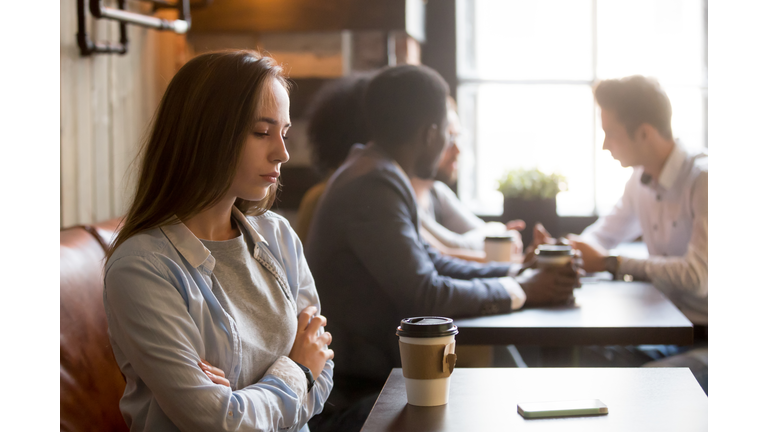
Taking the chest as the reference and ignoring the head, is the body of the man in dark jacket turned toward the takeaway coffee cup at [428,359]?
no

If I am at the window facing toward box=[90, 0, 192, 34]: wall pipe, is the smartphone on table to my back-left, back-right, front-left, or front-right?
front-left

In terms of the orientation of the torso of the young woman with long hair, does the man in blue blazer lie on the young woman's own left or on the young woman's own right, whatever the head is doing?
on the young woman's own left

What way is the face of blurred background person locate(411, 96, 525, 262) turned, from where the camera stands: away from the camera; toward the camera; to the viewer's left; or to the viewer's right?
to the viewer's right

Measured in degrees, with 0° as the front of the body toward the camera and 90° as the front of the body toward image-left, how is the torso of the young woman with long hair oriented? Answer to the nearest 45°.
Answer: approximately 315°

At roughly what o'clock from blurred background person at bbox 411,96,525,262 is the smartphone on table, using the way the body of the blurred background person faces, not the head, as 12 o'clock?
The smartphone on table is roughly at 3 o'clock from the blurred background person.

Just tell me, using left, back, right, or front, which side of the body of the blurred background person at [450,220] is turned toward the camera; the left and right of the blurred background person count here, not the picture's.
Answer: right

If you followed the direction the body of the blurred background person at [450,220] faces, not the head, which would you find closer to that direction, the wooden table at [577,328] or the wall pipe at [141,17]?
the wooden table

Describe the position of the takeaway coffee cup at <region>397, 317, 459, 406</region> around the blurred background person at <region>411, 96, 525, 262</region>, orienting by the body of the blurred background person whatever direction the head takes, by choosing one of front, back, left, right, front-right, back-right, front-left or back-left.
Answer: right

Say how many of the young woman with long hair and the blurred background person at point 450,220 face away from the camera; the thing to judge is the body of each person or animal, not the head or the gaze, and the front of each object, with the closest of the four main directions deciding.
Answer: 0
